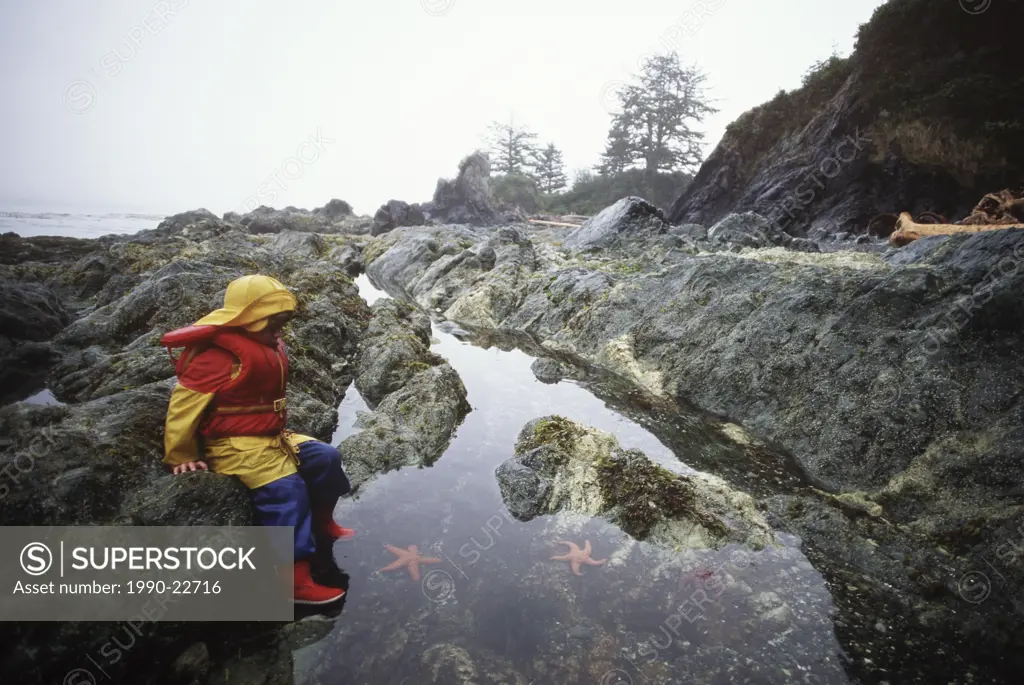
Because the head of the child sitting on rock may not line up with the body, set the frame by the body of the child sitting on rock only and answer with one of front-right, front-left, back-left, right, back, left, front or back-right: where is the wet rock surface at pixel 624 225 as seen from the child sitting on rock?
left

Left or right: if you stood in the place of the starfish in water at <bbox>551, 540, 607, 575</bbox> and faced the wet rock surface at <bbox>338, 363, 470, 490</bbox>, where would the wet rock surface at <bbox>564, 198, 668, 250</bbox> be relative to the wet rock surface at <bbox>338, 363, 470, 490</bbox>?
right

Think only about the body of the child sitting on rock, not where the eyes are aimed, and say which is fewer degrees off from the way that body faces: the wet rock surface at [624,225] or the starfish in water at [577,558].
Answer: the starfish in water

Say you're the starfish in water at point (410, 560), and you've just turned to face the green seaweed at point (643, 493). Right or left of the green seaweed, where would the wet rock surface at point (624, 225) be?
left

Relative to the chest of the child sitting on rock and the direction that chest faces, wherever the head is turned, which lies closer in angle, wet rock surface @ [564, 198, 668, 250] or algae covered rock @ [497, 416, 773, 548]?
the algae covered rock

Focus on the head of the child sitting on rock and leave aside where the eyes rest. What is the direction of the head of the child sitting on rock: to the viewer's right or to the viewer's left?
to the viewer's right

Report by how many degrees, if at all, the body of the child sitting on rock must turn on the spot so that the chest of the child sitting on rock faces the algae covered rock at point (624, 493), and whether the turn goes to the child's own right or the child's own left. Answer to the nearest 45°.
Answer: approximately 45° to the child's own left
